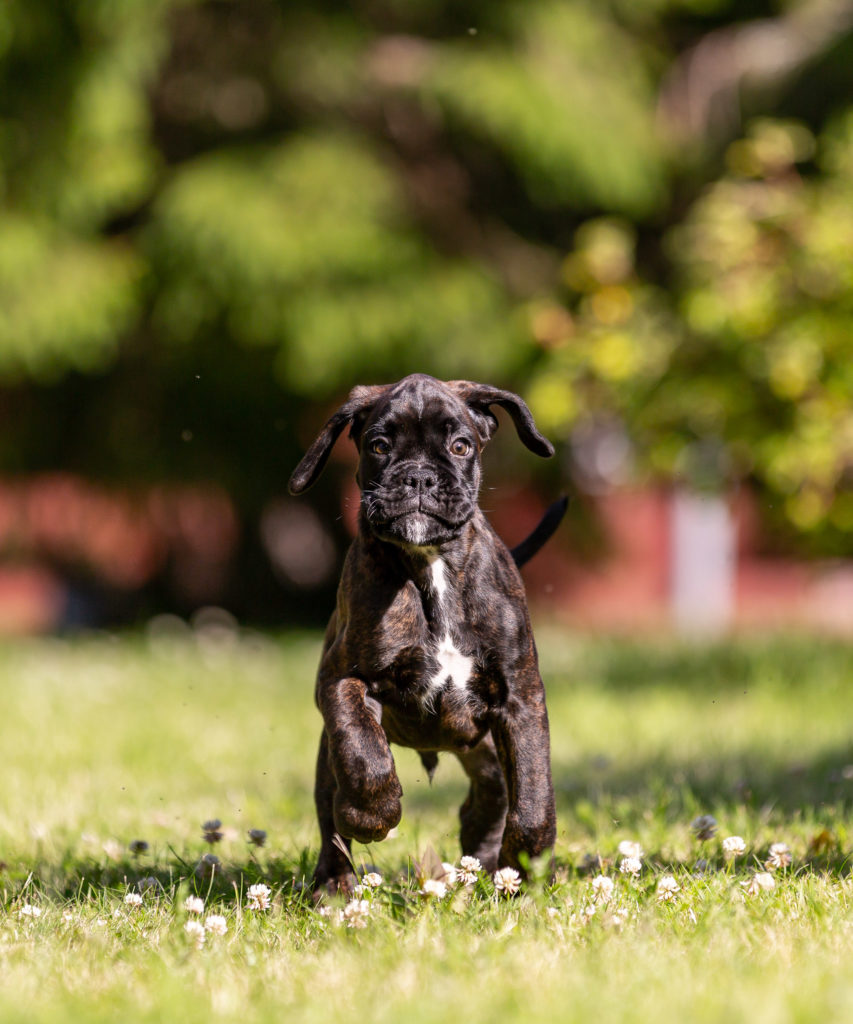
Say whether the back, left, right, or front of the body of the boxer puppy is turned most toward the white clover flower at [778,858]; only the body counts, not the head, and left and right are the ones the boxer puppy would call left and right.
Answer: left

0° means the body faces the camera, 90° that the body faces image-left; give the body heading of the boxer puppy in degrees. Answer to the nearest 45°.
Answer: approximately 0°

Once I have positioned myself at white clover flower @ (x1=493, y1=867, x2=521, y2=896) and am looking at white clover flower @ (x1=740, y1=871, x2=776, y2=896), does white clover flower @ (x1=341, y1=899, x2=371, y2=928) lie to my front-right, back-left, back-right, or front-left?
back-right

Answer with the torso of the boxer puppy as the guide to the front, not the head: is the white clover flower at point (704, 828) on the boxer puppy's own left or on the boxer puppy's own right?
on the boxer puppy's own left
